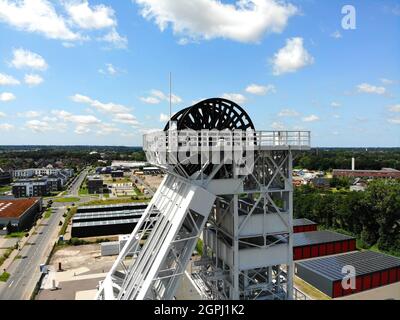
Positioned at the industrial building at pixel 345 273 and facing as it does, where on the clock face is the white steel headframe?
The white steel headframe is roughly at 2 o'clock from the industrial building.

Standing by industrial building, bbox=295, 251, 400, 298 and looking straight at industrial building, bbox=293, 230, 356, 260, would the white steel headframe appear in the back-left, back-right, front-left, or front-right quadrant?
back-left

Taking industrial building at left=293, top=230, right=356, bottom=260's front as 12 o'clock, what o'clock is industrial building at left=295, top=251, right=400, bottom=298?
industrial building at left=295, top=251, right=400, bottom=298 is roughly at 1 o'clock from industrial building at left=293, top=230, right=356, bottom=260.

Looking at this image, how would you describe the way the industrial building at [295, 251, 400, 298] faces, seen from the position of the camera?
facing the viewer and to the right of the viewer

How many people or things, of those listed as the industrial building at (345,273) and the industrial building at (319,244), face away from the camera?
0

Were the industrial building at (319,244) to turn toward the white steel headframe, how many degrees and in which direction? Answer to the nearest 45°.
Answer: approximately 45° to its right
